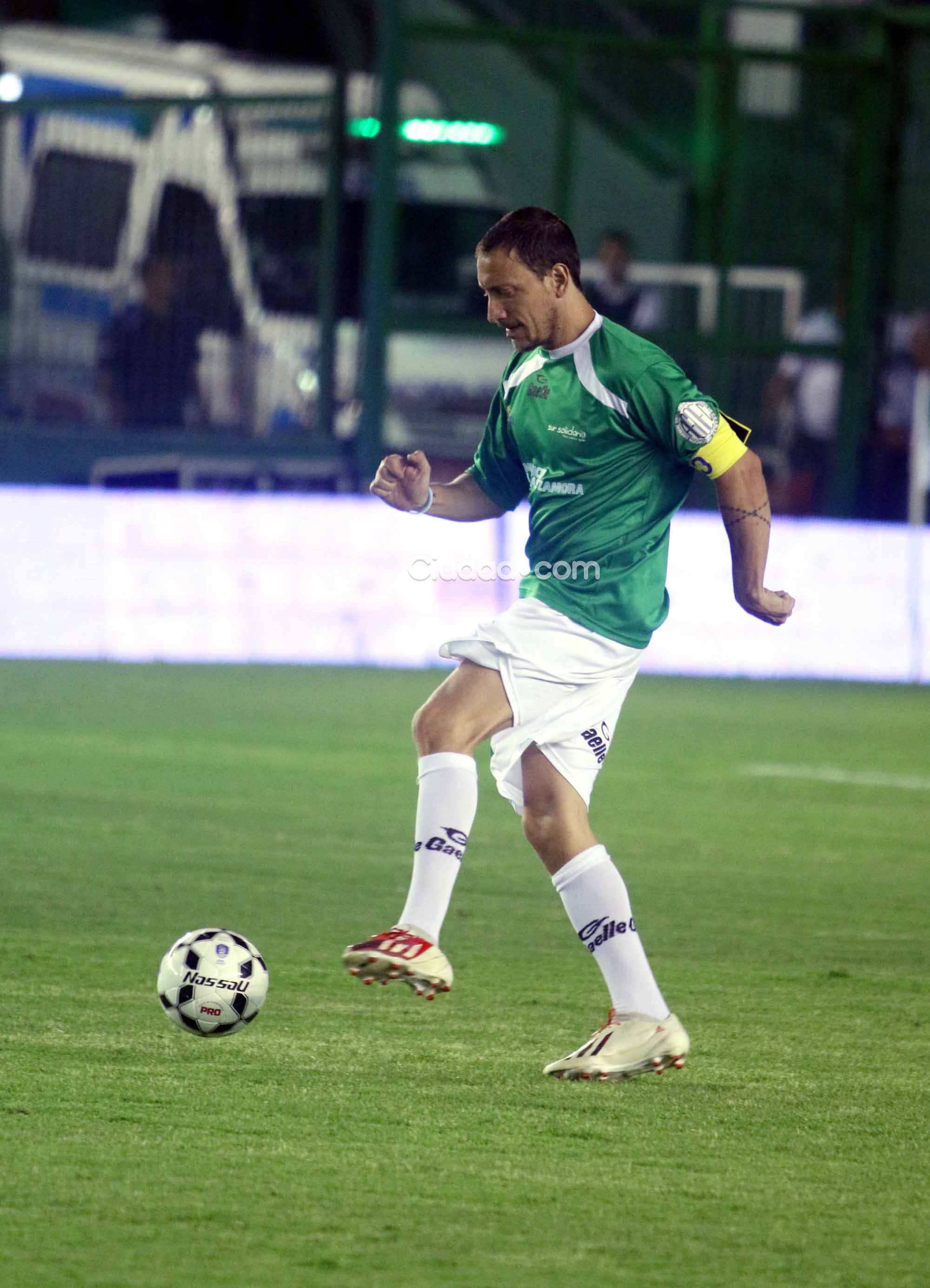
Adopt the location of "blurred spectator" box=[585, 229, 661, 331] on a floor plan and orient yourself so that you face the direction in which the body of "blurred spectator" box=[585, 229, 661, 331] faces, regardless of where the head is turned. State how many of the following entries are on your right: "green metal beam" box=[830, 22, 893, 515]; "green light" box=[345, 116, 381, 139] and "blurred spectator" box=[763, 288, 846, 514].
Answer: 1

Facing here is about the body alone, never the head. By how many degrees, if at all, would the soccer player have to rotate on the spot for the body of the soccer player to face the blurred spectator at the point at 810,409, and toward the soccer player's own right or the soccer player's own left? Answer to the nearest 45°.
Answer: approximately 135° to the soccer player's own right

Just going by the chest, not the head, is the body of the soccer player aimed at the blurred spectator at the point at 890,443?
no

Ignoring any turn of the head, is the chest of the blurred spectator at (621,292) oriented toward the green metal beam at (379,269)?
no

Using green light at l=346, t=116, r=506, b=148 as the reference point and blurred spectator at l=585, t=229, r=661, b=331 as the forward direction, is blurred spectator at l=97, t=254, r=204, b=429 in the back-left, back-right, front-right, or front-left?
back-right

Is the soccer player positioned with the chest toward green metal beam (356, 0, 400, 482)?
no

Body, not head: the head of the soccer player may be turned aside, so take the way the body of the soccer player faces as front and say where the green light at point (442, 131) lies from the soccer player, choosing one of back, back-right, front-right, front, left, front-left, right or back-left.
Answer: back-right

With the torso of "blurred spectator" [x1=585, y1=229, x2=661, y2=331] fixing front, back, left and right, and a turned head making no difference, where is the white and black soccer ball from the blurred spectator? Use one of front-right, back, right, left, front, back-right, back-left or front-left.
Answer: front

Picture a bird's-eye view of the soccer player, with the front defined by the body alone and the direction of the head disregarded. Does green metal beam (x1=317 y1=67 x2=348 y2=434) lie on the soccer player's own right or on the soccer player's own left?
on the soccer player's own right

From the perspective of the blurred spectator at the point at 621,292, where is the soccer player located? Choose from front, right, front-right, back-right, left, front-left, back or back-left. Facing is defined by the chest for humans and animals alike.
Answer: front

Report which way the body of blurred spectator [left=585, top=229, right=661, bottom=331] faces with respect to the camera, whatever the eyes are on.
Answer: toward the camera

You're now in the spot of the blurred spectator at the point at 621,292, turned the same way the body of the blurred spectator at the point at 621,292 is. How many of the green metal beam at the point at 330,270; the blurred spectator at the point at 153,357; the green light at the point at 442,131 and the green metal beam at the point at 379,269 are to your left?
0

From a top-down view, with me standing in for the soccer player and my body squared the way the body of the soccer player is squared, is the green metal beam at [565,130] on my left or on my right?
on my right

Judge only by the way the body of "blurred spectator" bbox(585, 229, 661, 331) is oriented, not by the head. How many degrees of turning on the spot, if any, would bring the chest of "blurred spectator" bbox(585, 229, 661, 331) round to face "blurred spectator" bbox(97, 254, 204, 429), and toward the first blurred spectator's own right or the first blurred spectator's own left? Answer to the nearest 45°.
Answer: approximately 90° to the first blurred spectator's own right

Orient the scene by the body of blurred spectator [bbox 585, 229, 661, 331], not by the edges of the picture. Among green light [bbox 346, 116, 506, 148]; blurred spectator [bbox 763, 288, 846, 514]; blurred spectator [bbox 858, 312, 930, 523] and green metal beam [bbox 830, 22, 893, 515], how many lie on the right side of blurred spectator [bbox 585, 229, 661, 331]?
1

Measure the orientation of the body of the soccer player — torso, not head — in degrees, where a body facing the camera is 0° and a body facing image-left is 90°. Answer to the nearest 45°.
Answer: approximately 45°

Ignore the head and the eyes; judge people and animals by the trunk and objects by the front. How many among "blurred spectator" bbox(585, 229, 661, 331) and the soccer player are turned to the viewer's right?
0
